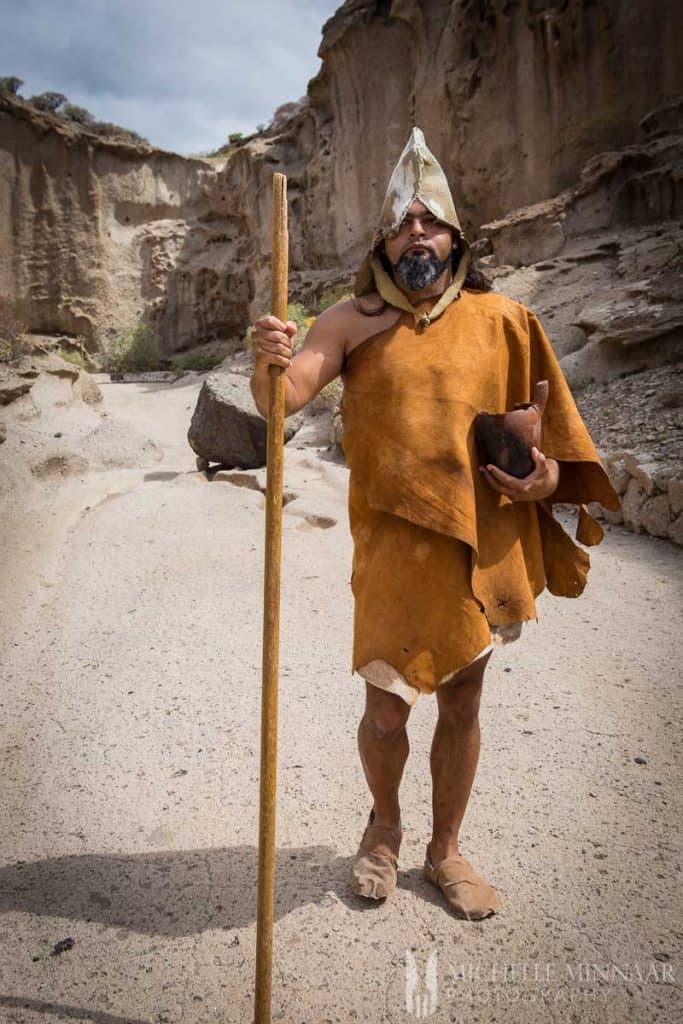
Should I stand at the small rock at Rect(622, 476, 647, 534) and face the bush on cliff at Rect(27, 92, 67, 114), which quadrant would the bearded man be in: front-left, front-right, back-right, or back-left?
back-left

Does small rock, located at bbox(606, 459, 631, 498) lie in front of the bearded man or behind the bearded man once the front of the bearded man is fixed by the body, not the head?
behind

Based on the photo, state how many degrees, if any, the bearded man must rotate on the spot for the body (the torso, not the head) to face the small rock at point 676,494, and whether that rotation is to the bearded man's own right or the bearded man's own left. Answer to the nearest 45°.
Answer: approximately 135° to the bearded man's own left

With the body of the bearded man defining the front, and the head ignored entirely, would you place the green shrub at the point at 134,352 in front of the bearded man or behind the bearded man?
behind

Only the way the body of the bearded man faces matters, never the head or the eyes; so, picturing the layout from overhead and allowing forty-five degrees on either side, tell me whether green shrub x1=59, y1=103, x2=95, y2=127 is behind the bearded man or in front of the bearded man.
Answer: behind

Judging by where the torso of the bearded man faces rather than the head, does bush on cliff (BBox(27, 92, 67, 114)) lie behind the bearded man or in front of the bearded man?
behind

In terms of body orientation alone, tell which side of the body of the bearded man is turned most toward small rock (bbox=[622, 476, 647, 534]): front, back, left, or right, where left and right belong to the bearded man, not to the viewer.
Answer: back

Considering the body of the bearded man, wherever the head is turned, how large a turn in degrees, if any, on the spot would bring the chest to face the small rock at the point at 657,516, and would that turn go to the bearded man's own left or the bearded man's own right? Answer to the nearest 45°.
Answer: approximately 135° to the bearded man's own left

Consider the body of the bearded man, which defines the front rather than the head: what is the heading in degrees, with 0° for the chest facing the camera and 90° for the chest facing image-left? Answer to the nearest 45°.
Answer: approximately 0°

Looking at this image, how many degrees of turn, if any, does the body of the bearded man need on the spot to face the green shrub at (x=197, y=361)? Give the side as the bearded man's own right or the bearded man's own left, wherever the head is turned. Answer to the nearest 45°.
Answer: approximately 180°

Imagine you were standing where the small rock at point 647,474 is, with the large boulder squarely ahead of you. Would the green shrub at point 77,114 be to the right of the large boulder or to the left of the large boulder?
right

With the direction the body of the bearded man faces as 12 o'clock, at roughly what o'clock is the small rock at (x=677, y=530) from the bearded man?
The small rock is roughly at 7 o'clock from the bearded man.
